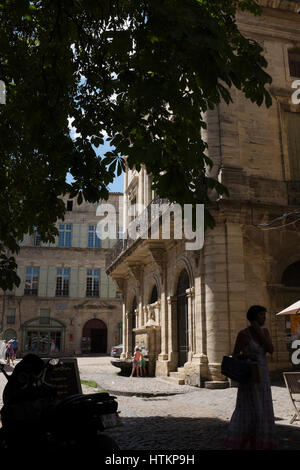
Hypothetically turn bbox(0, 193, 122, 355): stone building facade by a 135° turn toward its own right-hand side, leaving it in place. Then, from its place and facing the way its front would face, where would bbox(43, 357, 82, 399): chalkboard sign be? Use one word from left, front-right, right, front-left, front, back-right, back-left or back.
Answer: back-left

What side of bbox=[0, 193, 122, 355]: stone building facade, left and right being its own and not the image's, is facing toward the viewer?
front

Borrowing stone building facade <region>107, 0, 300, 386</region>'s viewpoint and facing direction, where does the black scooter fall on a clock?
The black scooter is roughly at 11 o'clock from the stone building facade.

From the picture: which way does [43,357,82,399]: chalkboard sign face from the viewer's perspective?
toward the camera

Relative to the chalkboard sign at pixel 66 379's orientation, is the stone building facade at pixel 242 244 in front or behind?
behind

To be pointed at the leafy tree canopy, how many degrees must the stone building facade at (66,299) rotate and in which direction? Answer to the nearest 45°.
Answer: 0° — it already faces it

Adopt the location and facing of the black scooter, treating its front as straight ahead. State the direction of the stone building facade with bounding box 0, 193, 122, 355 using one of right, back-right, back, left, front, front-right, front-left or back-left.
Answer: front-right

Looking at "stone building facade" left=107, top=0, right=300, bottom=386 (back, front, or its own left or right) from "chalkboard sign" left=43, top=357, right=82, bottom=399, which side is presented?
front

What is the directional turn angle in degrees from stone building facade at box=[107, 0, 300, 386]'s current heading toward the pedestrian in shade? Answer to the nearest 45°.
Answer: approximately 45° to its left

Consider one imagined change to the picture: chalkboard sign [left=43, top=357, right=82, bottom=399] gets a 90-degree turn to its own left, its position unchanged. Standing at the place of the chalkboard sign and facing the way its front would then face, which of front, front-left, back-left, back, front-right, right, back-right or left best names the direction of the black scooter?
right

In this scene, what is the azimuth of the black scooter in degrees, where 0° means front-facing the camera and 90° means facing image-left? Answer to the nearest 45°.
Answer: approximately 135°

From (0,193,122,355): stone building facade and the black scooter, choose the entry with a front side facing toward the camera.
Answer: the stone building facade

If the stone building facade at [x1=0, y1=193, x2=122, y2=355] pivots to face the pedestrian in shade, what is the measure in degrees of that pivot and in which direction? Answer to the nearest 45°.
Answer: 0° — it already faces them
